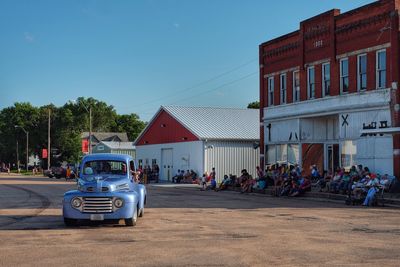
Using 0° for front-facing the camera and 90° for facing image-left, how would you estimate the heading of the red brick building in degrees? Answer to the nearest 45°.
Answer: approximately 45°

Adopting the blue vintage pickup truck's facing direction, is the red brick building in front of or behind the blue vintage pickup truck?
behind

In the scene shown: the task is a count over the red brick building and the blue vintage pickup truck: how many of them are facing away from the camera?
0

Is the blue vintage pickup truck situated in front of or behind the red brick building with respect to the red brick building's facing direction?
in front

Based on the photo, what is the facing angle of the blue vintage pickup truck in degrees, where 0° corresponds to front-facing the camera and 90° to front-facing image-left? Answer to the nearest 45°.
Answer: approximately 0°
